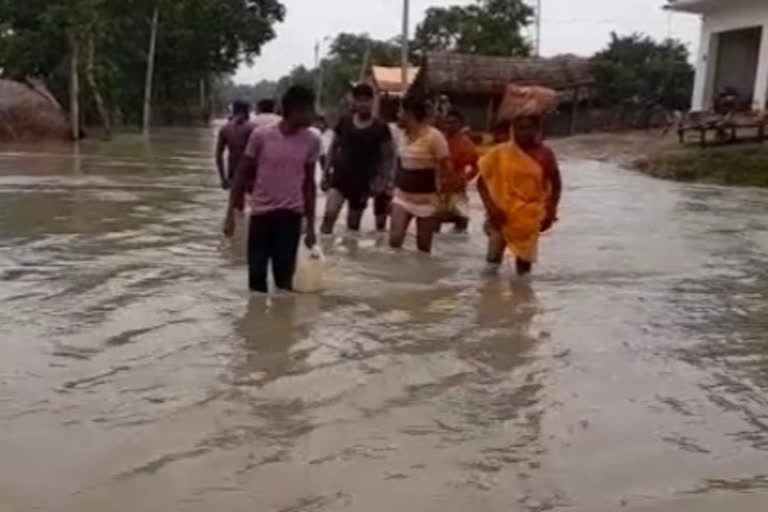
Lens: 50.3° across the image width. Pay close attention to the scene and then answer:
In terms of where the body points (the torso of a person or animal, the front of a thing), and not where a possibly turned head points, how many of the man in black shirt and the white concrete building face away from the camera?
0

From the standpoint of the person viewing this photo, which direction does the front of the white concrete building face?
facing the viewer and to the left of the viewer

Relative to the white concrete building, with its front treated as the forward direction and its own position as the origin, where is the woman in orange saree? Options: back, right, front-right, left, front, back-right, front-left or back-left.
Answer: front-left

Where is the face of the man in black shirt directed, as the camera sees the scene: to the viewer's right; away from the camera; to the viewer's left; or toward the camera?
toward the camera

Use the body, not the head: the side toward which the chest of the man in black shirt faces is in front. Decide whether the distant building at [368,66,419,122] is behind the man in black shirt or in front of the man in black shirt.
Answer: behind

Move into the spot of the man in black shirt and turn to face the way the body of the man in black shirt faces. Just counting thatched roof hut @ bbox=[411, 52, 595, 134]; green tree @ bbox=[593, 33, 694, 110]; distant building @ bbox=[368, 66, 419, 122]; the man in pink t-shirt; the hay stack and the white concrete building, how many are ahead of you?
1

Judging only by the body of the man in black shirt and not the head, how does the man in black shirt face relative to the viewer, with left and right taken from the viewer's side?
facing the viewer

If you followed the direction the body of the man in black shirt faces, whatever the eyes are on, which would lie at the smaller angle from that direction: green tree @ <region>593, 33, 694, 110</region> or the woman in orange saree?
the woman in orange saree

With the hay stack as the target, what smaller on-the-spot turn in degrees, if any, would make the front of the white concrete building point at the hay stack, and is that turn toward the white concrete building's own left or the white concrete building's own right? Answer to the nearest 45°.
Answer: approximately 45° to the white concrete building's own right

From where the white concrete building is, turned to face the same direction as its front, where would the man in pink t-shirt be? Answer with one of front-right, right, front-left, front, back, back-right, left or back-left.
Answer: front-left
